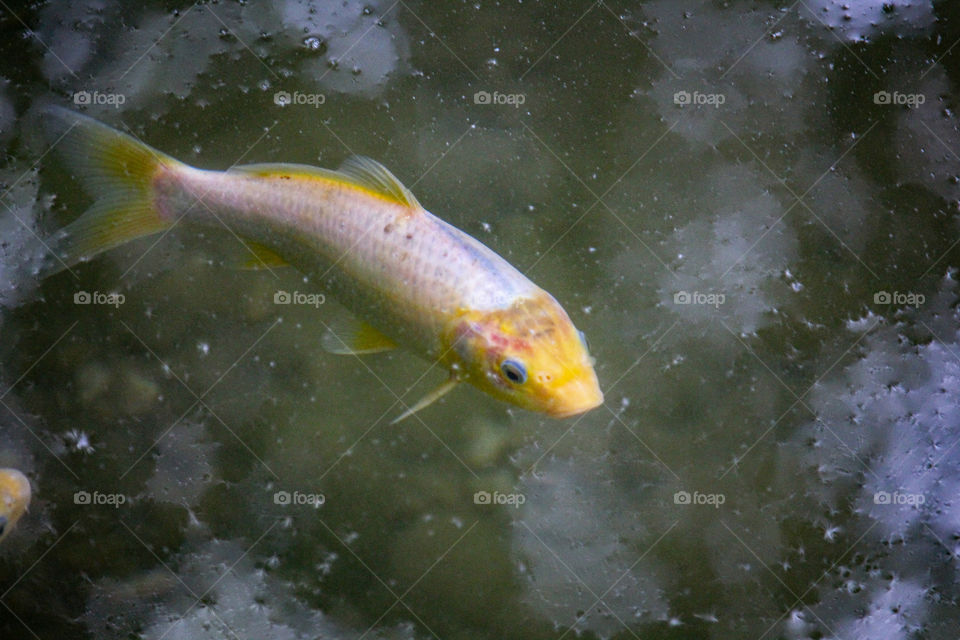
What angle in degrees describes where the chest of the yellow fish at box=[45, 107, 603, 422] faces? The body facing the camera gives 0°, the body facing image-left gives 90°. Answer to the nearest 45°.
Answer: approximately 315°

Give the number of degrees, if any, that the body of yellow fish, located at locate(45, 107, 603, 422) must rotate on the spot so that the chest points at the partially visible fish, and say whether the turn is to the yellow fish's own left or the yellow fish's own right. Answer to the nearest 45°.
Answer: approximately 135° to the yellow fish's own right
